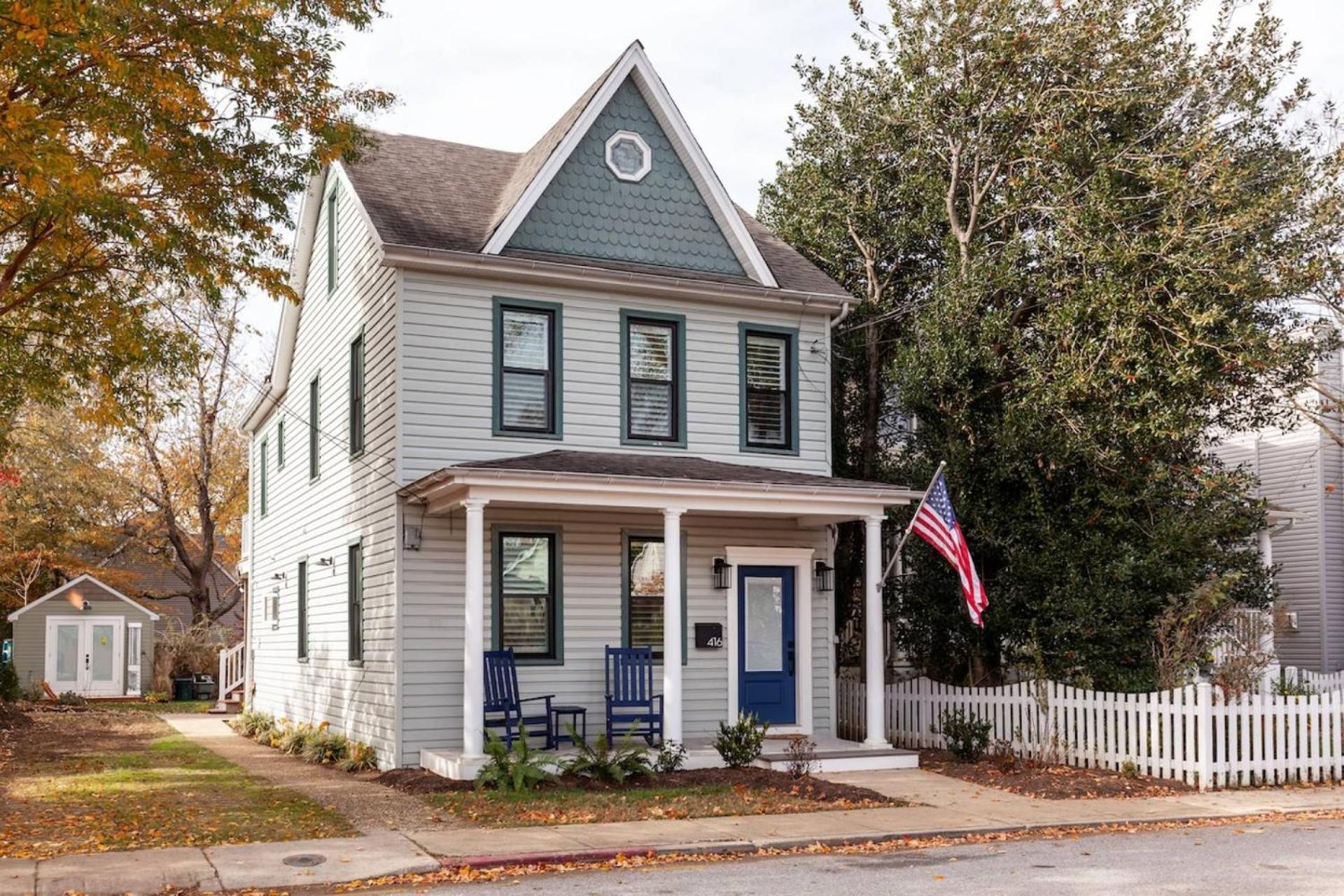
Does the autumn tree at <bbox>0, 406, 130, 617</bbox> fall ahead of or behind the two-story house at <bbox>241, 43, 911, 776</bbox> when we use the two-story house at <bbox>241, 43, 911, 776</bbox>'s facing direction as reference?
behind

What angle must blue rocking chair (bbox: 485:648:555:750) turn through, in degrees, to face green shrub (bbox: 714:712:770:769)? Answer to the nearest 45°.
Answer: approximately 45° to its left

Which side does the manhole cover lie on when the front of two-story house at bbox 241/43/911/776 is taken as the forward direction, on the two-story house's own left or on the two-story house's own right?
on the two-story house's own right

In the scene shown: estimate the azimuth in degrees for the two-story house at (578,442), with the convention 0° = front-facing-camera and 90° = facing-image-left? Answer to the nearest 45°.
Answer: approximately 315°

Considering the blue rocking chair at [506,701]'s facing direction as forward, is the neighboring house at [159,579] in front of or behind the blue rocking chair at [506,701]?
behind

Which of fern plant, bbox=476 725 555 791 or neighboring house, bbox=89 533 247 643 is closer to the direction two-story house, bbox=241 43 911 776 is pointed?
the fern plant

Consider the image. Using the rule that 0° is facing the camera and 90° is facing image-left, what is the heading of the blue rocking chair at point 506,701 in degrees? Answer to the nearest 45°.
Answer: approximately 315°
